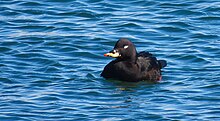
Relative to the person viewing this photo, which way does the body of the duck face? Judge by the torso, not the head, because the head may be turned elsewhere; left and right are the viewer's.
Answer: facing the viewer and to the left of the viewer
